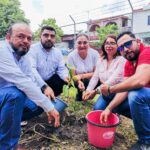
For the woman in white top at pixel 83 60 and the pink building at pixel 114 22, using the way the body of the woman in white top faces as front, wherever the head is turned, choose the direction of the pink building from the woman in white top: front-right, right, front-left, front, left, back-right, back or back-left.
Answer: back

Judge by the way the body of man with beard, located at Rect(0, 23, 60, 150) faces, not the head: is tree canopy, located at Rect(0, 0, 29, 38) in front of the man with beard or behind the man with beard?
behind

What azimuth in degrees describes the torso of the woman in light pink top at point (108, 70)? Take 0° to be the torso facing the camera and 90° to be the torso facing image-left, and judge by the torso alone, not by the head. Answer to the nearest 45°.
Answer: approximately 45°

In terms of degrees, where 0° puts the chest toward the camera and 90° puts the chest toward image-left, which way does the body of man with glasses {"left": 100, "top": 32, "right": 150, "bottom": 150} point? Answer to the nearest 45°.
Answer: approximately 45°

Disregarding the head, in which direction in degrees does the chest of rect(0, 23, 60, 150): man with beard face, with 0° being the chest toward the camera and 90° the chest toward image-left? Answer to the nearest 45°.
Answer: approximately 315°

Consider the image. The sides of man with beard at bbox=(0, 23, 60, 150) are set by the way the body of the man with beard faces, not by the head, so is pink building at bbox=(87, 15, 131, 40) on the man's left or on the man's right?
on the man's left
